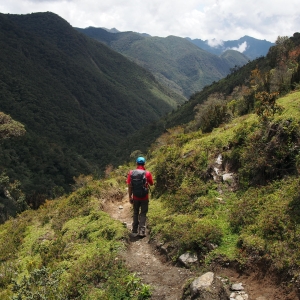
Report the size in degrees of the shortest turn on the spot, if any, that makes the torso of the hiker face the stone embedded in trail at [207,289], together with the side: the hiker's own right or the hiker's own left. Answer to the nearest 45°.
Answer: approximately 180°

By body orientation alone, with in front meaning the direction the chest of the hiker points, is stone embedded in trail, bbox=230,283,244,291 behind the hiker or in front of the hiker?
behind

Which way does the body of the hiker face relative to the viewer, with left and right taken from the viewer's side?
facing away from the viewer
